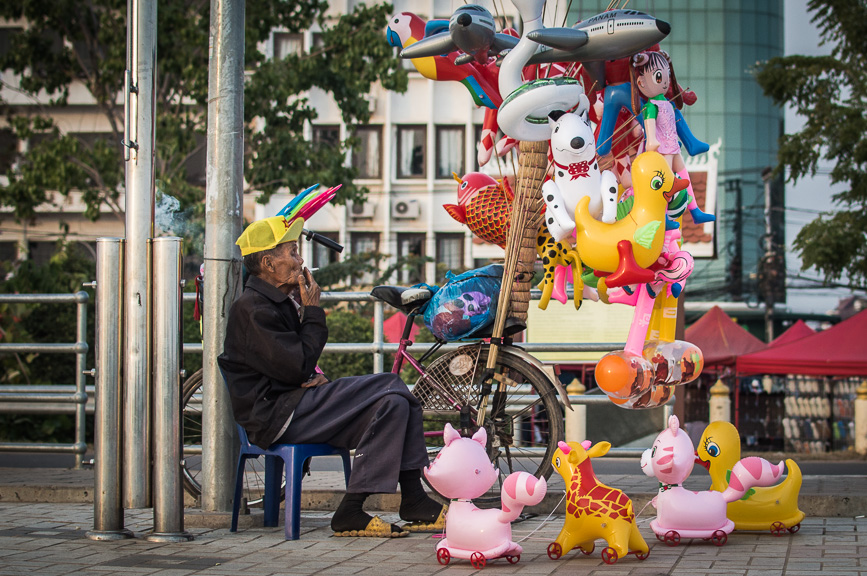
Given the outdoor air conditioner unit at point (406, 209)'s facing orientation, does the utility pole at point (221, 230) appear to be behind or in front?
in front

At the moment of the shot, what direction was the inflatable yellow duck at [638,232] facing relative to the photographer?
facing to the right of the viewer

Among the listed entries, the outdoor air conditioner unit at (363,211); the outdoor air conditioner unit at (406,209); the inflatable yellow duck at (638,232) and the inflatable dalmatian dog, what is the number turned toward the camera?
3

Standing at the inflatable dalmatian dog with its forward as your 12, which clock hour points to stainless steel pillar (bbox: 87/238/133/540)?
The stainless steel pillar is roughly at 3 o'clock from the inflatable dalmatian dog.

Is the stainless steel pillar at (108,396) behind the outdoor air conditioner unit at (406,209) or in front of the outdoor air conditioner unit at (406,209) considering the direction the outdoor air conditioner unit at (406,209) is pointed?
in front

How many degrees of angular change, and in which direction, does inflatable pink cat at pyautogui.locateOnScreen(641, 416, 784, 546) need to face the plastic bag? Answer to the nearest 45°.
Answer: approximately 45° to its right

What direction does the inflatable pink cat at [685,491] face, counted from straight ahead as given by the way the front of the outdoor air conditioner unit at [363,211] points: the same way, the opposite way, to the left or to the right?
to the right

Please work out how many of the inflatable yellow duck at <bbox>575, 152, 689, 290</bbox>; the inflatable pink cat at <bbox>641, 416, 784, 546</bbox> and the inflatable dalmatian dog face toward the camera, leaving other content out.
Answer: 1

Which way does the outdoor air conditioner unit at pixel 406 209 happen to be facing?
toward the camera

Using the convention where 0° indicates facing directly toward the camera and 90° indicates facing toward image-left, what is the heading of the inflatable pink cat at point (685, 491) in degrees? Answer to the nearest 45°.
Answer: approximately 90°

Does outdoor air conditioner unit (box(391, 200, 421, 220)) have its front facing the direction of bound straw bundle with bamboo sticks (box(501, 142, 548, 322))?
yes

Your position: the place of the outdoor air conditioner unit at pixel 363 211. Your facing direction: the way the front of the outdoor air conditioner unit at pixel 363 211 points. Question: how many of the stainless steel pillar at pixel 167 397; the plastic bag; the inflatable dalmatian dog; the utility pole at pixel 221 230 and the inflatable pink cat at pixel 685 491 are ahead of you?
5

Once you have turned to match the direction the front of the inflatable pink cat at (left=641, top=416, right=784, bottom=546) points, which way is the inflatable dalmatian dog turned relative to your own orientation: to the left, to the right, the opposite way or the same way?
to the left
